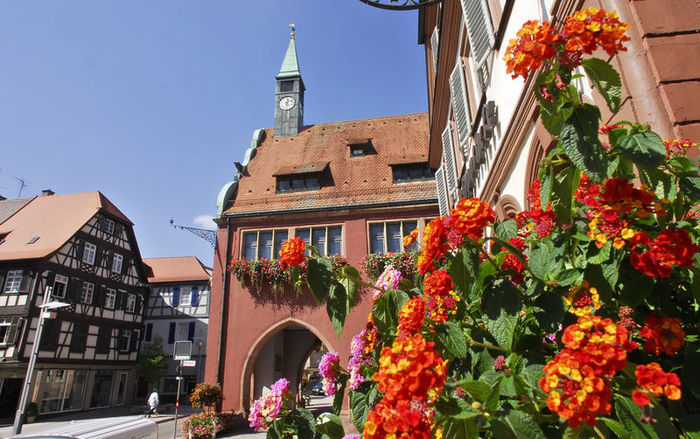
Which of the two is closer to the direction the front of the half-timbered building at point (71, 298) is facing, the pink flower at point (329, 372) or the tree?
the pink flower

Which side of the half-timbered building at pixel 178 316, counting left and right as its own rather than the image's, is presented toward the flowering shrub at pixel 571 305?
front

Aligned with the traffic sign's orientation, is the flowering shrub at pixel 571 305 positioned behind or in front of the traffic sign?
in front

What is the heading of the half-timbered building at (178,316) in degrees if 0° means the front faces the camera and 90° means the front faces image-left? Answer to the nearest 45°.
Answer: approximately 0°

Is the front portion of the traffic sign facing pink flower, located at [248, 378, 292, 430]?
yes

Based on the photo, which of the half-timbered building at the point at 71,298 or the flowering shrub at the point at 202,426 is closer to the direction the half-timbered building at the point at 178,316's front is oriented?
the flowering shrub

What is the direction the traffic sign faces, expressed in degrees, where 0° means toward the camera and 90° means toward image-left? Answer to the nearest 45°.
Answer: approximately 0°

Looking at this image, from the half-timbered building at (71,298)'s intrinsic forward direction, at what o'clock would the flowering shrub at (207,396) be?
The flowering shrub is roughly at 1 o'clock from the half-timbered building.

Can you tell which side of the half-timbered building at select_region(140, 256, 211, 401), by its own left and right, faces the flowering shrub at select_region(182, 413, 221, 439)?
front

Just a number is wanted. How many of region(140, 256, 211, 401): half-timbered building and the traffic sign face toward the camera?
2

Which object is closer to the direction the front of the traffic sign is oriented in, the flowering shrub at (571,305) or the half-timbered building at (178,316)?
the flowering shrub

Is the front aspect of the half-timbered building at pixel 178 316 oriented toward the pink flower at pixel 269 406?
yes

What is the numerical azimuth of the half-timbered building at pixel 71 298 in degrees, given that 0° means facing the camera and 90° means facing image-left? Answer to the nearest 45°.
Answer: approximately 315°

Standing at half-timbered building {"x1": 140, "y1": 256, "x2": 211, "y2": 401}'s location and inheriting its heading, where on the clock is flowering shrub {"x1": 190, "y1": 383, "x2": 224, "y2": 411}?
The flowering shrub is roughly at 12 o'clock from the half-timbered building.
